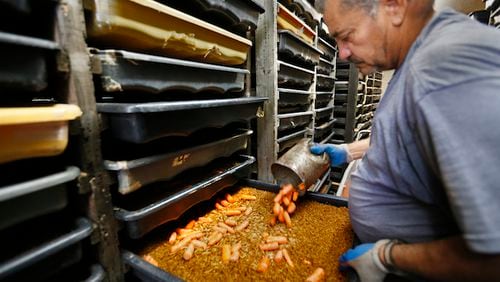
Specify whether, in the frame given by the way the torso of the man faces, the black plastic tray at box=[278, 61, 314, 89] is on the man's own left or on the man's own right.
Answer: on the man's own right

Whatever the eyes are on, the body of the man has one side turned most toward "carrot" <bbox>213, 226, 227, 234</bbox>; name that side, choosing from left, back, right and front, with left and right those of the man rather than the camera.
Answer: front

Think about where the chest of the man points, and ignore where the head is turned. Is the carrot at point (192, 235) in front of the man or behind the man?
in front

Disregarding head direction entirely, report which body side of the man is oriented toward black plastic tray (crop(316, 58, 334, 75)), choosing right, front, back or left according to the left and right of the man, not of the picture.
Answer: right

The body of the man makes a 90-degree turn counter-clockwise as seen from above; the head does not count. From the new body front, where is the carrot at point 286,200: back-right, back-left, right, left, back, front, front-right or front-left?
back-right

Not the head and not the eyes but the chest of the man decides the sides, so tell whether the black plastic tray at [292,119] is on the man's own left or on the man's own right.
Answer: on the man's own right

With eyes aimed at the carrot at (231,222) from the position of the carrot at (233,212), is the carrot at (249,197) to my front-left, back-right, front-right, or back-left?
back-left

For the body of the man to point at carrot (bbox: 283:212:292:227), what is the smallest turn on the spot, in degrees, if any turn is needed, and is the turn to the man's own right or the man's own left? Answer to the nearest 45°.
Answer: approximately 45° to the man's own right

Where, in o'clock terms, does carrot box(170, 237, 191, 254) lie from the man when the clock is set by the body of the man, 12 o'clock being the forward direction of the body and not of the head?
The carrot is roughly at 12 o'clock from the man.

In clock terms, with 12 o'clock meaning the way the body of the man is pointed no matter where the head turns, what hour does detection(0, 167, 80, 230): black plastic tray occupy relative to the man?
The black plastic tray is roughly at 11 o'clock from the man.

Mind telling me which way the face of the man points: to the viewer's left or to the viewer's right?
to the viewer's left

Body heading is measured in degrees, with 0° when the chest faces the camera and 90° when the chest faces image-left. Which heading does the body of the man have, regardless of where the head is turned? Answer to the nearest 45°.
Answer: approximately 90°

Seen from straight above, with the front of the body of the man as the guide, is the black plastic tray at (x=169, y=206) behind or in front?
in front

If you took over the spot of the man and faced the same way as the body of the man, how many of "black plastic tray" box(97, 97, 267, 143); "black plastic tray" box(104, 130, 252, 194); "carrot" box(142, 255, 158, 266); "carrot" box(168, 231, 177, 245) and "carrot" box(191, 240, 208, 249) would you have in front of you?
5

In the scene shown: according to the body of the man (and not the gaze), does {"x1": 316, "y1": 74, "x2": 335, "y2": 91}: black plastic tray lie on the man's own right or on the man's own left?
on the man's own right

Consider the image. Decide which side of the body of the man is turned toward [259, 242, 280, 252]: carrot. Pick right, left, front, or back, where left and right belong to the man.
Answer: front

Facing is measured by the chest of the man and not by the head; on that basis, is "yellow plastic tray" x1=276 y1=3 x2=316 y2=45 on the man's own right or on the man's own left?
on the man's own right

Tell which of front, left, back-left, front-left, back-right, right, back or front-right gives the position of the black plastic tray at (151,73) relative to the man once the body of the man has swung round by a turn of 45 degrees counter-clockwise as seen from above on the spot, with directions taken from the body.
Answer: front-right

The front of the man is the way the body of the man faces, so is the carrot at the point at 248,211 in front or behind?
in front
